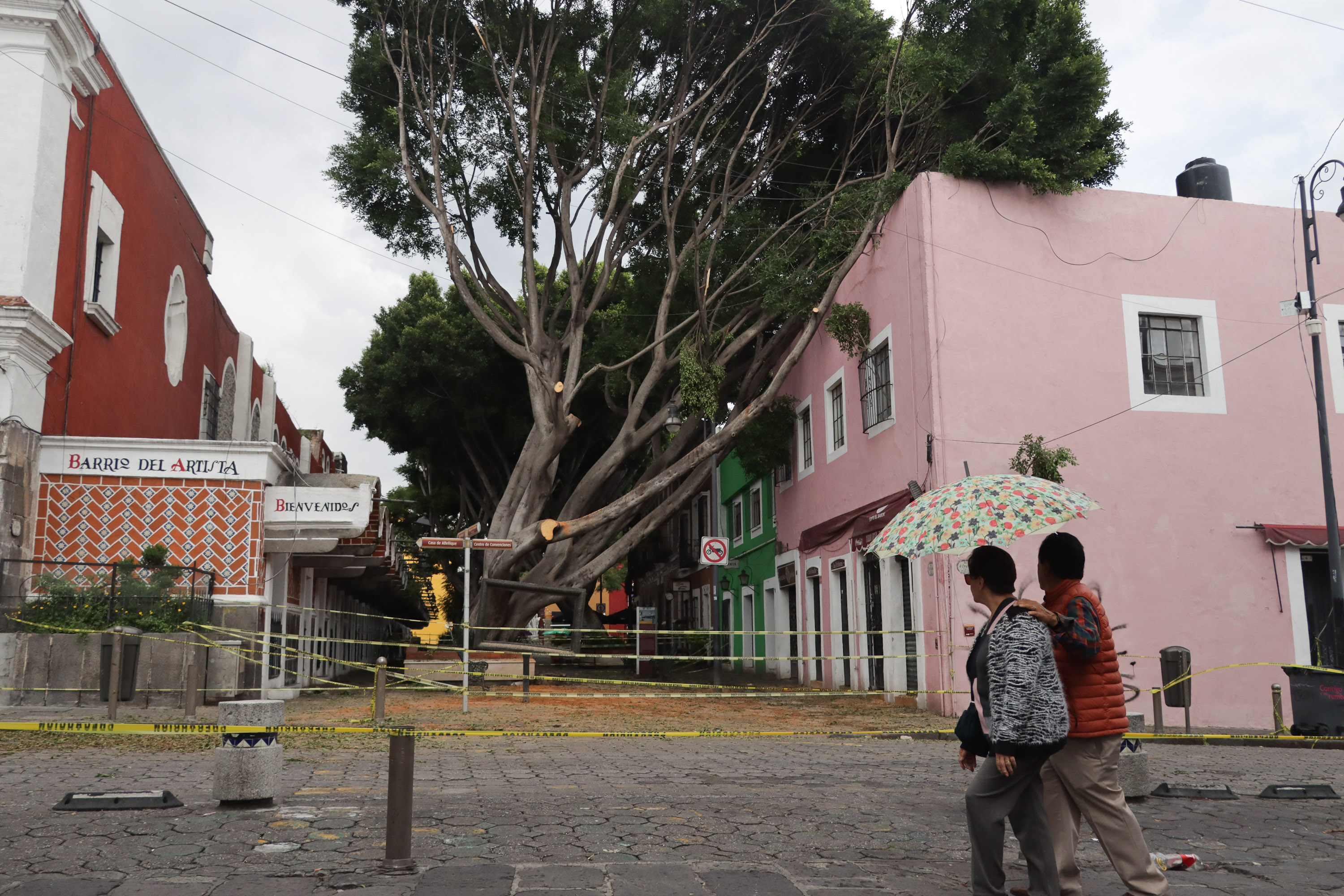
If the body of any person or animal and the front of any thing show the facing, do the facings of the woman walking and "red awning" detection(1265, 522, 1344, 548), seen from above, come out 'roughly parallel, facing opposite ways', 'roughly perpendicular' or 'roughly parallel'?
roughly perpendicular

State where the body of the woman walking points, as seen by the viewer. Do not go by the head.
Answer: to the viewer's left

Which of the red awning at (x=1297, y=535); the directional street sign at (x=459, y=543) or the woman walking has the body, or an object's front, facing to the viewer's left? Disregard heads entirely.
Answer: the woman walking

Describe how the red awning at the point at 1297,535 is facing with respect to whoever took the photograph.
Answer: facing the viewer

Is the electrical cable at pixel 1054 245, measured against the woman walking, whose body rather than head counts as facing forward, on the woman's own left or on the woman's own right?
on the woman's own right

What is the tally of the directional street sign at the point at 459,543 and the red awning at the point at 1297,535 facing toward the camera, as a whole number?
2

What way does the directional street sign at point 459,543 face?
toward the camera

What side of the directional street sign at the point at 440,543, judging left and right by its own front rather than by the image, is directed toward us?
front

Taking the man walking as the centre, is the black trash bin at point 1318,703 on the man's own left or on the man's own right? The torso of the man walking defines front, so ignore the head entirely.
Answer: on the man's own right

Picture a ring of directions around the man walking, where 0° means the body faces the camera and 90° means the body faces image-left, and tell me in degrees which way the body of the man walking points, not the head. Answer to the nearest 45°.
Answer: approximately 90°

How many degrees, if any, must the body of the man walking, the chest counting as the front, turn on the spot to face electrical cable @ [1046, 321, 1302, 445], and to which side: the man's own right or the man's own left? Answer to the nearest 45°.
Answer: approximately 90° to the man's own right

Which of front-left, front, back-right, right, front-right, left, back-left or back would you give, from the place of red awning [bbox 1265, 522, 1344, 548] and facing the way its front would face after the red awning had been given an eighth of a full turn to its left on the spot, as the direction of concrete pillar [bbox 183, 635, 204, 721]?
right

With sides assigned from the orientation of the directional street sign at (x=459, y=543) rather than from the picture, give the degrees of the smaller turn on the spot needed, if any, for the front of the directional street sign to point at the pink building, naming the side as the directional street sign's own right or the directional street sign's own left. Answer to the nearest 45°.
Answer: approximately 90° to the directional street sign's own left
